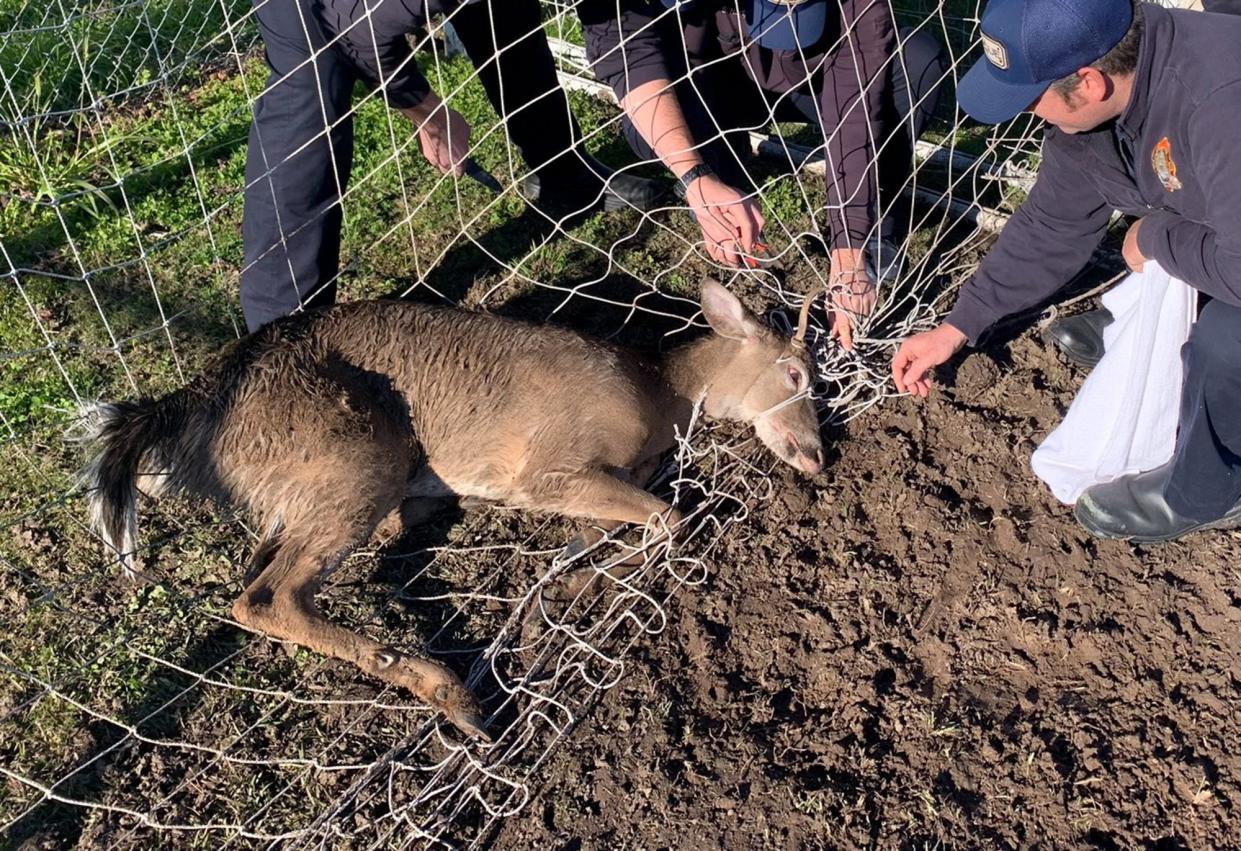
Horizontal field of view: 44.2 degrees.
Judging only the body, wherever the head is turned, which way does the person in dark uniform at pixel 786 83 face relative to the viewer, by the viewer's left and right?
facing the viewer

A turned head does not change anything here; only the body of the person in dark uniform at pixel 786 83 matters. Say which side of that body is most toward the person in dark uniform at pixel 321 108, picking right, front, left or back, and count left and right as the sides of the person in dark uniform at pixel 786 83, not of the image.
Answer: right

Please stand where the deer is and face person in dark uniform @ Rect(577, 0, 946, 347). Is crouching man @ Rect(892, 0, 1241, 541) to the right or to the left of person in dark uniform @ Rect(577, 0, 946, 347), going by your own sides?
right

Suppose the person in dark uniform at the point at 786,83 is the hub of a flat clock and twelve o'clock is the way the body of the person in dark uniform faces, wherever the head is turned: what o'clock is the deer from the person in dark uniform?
The deer is roughly at 2 o'clock from the person in dark uniform.

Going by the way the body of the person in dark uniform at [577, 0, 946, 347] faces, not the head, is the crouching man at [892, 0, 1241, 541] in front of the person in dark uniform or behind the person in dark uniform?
in front

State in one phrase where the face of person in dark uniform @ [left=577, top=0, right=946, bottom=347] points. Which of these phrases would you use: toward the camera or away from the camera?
toward the camera

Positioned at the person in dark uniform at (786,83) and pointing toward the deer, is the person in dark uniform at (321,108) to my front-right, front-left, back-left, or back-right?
front-right

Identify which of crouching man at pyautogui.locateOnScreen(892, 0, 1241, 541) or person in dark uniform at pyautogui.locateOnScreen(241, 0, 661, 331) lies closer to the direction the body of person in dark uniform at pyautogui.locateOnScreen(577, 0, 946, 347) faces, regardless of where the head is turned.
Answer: the crouching man

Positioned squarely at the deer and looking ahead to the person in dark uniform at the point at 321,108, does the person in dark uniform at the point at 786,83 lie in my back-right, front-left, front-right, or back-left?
front-right
